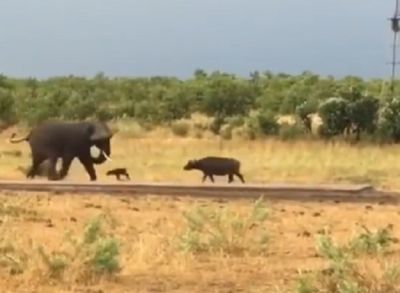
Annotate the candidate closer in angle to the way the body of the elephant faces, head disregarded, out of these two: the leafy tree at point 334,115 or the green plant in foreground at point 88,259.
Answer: the leafy tree

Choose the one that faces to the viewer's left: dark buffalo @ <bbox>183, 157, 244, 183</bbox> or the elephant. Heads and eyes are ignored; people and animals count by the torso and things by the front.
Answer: the dark buffalo

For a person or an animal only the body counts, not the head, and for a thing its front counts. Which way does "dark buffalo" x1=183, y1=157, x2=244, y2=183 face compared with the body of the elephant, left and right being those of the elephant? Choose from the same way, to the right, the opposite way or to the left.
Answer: the opposite way

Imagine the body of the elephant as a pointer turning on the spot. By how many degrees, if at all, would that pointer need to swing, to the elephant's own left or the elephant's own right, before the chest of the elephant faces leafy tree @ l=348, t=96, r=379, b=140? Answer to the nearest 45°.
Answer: approximately 45° to the elephant's own left

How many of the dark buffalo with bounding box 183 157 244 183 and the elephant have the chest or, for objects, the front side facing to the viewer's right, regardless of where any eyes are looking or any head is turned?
1

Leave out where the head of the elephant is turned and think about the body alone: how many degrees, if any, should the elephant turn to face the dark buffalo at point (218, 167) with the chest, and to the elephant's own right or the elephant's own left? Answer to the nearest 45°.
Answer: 0° — it already faces it

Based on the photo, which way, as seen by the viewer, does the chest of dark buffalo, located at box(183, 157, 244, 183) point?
to the viewer's left

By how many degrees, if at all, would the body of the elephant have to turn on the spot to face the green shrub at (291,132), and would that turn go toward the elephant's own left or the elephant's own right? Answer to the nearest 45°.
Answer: approximately 45° to the elephant's own left

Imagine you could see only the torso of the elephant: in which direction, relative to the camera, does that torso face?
to the viewer's right

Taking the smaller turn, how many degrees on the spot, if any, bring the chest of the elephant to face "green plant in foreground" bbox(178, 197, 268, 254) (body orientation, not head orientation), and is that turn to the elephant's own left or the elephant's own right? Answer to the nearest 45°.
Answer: approximately 90° to the elephant's own right
